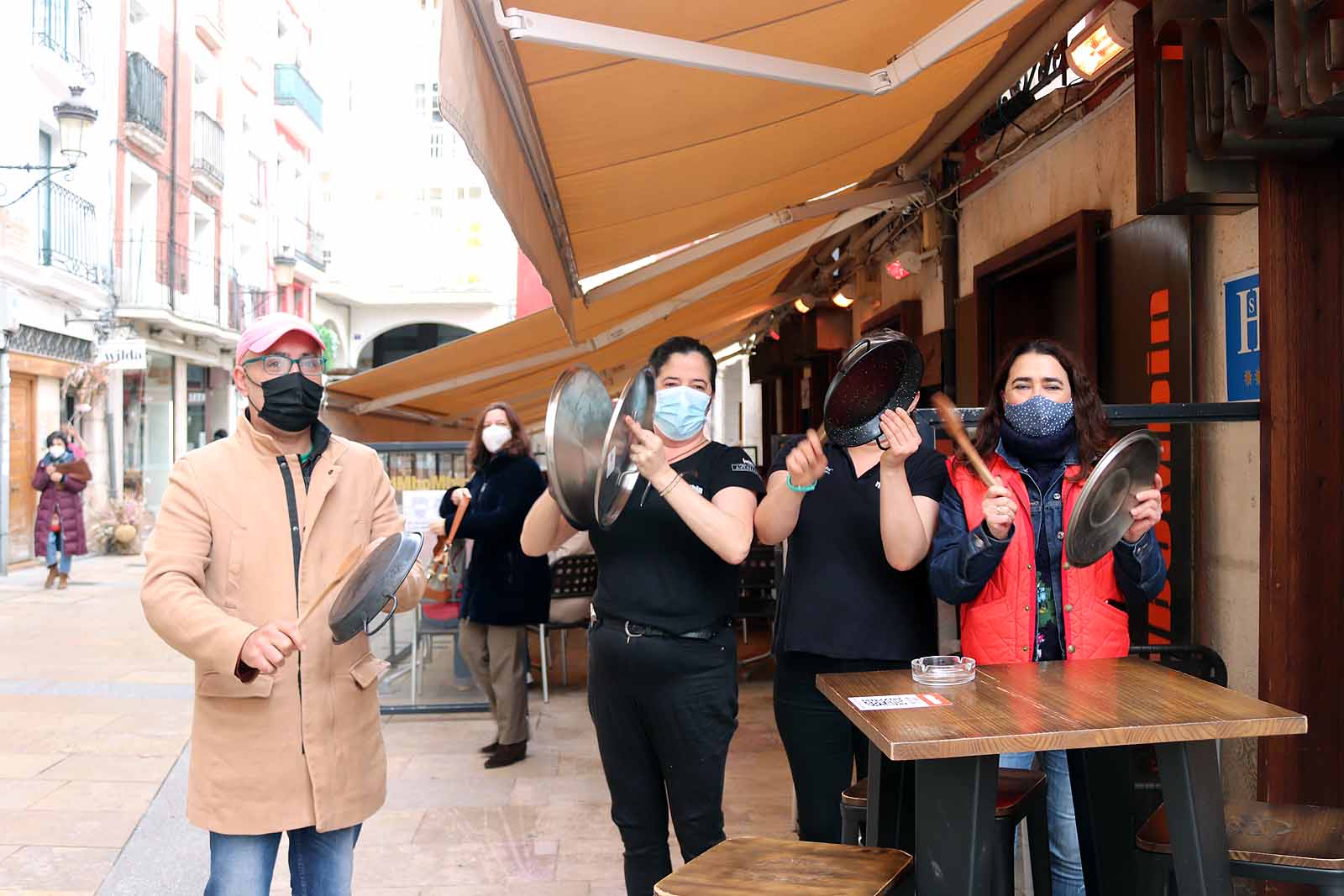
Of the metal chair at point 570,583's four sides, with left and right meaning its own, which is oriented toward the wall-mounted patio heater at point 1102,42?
left

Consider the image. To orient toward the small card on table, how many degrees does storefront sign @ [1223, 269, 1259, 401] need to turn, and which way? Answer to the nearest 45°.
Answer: approximately 45° to its left

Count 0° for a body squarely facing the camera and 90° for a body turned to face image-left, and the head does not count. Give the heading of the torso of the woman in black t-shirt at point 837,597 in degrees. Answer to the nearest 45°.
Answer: approximately 0°

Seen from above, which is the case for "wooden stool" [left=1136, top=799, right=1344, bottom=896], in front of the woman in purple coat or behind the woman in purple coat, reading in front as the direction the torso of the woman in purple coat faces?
in front

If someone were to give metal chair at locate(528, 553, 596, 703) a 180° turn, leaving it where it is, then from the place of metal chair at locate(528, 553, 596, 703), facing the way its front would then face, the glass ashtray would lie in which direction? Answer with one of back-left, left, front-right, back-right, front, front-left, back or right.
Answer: back-right

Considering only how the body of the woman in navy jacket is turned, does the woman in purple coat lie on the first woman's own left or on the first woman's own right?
on the first woman's own right
